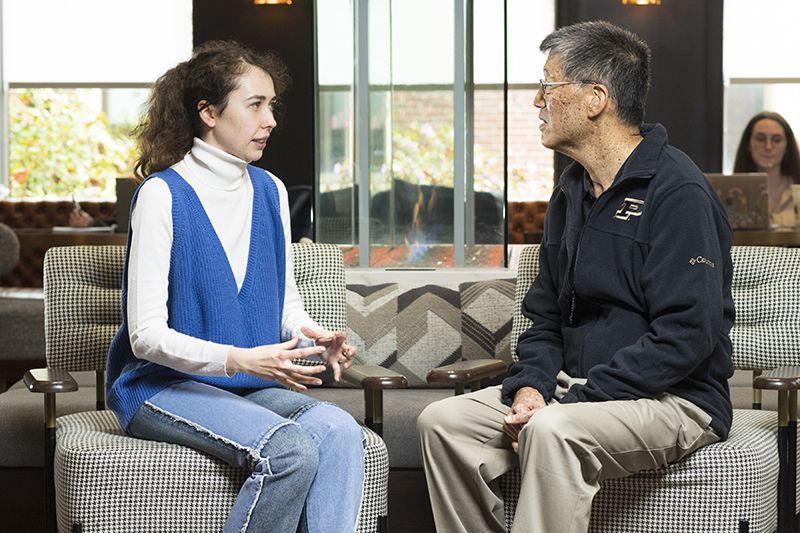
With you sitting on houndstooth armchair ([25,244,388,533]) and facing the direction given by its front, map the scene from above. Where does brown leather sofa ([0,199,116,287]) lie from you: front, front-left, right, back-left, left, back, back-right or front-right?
back

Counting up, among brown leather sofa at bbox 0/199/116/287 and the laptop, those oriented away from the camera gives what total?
1

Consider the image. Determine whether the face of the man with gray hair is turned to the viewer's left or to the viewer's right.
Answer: to the viewer's left

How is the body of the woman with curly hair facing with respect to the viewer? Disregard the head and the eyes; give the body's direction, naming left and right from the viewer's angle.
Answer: facing the viewer and to the right of the viewer

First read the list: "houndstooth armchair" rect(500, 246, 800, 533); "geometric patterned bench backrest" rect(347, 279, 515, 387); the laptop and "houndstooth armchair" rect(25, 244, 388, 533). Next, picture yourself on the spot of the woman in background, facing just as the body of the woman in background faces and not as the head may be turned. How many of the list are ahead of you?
4

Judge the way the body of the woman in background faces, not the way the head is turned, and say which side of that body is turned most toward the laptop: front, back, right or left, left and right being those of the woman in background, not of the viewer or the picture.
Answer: front

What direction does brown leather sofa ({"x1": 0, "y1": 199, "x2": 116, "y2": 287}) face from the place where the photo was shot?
facing the viewer

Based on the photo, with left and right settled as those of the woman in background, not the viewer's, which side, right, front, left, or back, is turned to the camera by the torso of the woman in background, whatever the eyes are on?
front

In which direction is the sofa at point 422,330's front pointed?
toward the camera

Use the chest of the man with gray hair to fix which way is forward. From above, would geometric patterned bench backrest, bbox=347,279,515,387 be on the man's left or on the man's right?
on the man's right
